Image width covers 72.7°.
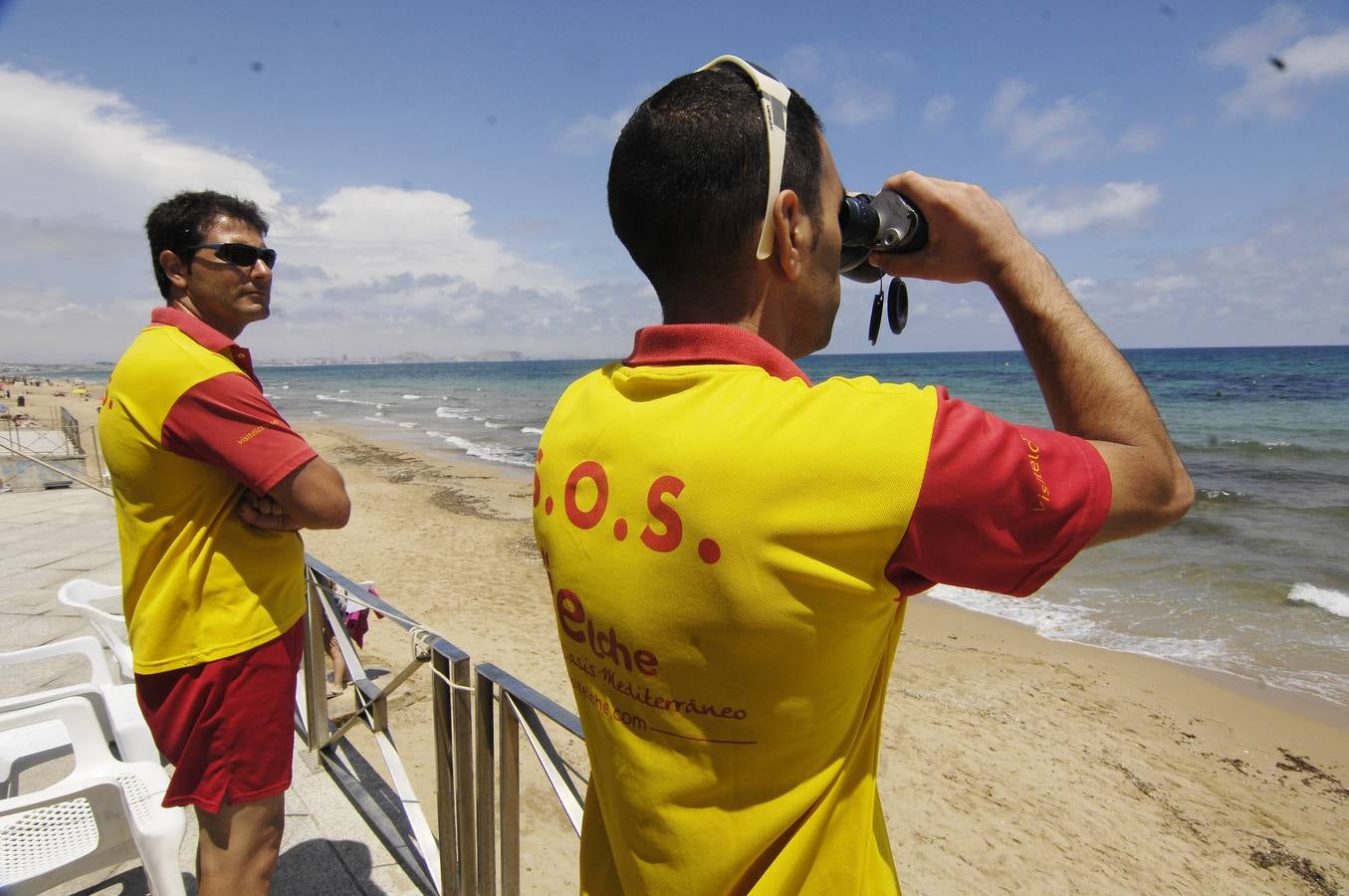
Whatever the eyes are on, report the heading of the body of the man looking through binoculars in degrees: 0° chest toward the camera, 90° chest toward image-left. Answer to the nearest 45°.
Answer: approximately 225°

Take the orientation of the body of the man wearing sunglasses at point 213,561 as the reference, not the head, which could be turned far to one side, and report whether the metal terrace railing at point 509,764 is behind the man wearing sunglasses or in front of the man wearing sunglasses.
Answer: in front

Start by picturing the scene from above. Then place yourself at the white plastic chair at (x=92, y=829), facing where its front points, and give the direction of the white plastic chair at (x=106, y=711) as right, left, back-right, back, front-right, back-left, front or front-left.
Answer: back-left

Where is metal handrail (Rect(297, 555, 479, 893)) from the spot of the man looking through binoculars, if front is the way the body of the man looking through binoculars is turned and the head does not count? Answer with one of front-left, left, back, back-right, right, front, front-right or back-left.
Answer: left

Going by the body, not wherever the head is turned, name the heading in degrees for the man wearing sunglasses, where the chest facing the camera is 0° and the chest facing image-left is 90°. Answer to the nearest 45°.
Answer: approximately 270°

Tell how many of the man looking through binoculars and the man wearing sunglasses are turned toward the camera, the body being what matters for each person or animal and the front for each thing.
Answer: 0

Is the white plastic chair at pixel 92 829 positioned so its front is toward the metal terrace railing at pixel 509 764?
yes

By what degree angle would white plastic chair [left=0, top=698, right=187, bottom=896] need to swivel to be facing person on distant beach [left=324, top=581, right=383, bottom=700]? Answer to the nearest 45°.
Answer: approximately 90° to its left

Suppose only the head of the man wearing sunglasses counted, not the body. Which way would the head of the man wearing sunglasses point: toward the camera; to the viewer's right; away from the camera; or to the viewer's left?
to the viewer's right

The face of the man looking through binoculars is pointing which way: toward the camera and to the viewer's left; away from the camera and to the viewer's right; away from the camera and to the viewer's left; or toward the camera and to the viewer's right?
away from the camera and to the viewer's right

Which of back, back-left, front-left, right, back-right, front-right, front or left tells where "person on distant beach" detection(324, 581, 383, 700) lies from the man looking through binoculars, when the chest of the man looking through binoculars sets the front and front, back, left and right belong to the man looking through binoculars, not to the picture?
left
